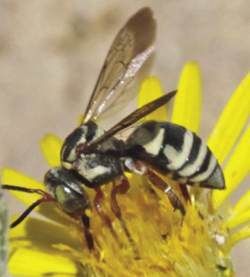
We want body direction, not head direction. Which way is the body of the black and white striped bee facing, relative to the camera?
to the viewer's left
